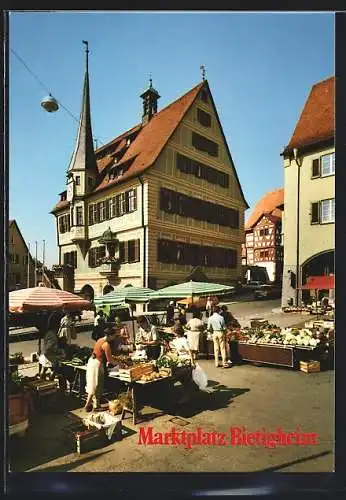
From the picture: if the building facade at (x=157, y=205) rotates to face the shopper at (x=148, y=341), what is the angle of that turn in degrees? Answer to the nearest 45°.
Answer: approximately 45° to its left

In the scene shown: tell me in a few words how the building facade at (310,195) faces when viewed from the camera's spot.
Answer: facing the viewer and to the left of the viewer

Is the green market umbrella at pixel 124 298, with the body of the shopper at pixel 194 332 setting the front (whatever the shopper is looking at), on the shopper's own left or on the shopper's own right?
on the shopper's own left

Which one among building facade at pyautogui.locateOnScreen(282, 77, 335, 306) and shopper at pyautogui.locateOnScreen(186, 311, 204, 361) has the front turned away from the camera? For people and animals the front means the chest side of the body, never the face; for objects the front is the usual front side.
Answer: the shopper

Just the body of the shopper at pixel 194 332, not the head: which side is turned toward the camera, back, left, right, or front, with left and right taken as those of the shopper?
back
